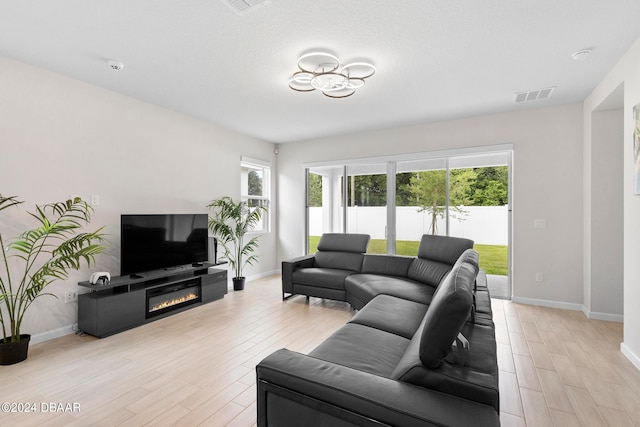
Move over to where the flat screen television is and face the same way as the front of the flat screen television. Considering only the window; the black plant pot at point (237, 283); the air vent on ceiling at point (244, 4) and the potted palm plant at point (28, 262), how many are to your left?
2

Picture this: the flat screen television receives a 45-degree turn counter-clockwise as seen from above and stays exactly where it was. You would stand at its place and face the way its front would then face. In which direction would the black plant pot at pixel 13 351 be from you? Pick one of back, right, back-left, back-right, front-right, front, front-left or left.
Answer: back-right

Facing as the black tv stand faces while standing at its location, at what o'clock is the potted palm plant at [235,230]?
The potted palm plant is roughly at 9 o'clock from the black tv stand.

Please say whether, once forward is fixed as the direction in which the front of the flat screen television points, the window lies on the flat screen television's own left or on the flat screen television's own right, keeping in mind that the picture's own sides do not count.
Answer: on the flat screen television's own left

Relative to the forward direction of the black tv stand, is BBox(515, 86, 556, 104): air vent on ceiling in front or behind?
in front

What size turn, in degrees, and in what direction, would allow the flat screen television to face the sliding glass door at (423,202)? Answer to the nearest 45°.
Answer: approximately 45° to its left

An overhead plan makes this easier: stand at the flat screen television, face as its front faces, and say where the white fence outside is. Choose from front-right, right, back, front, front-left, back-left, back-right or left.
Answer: front-left

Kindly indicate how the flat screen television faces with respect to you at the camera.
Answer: facing the viewer and to the right of the viewer

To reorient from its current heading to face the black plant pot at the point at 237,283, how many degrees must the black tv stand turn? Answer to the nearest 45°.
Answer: approximately 90° to its left

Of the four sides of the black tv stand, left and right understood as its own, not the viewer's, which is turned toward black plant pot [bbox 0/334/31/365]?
right

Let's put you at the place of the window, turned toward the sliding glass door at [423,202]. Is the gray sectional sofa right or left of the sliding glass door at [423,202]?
right

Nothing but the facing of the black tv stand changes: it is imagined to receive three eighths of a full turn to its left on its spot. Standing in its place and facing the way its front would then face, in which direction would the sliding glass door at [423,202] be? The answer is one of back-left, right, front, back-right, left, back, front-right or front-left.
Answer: right

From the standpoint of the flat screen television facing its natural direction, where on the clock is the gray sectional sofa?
The gray sectional sofa is roughly at 1 o'clock from the flat screen television.

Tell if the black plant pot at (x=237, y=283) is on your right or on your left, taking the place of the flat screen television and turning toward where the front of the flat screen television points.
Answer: on your left
